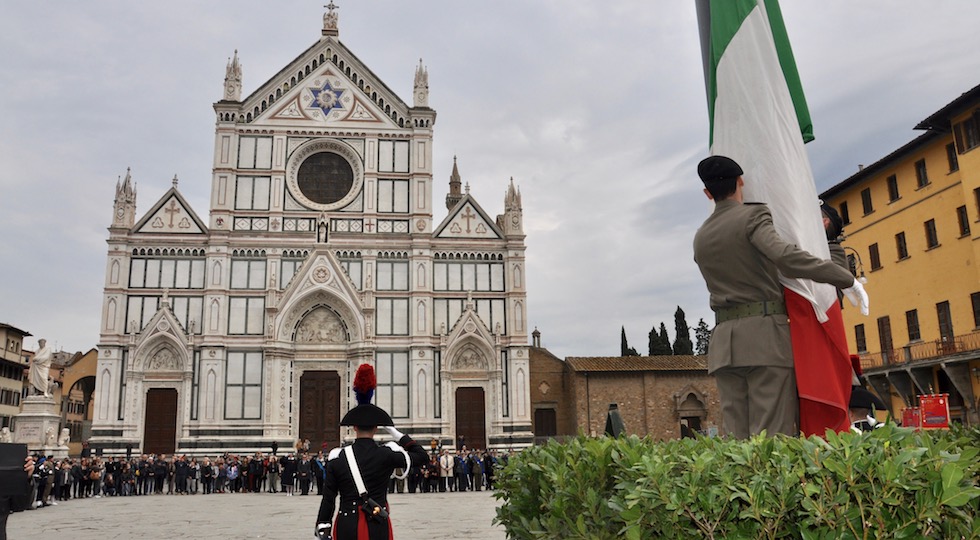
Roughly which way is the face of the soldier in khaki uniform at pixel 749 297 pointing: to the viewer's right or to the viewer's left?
to the viewer's right

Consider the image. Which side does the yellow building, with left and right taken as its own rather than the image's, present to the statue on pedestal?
front

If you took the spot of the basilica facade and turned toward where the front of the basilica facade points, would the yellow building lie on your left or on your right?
on your left

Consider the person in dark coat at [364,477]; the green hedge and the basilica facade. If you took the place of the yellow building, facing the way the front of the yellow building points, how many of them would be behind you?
0

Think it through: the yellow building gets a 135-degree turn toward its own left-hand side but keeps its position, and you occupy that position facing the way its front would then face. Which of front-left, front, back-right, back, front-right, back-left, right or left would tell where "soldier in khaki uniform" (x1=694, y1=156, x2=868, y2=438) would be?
right

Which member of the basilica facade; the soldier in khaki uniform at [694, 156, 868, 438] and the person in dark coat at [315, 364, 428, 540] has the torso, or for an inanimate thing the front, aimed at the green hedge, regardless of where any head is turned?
the basilica facade

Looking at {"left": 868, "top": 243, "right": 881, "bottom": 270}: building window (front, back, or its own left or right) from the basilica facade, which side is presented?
front

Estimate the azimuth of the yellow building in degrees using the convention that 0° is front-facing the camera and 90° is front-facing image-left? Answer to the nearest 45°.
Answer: approximately 45°

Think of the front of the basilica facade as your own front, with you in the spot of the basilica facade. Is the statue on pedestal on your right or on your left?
on your right

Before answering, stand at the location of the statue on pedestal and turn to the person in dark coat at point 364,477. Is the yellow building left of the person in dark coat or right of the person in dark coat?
left

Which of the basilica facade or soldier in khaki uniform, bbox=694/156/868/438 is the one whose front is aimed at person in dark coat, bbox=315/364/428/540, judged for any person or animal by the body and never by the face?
the basilica facade

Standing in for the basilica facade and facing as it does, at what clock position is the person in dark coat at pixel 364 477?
The person in dark coat is roughly at 12 o'clock from the basilica facade.

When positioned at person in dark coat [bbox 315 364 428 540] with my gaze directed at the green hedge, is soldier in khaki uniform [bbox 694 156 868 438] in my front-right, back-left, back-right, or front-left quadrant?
front-left

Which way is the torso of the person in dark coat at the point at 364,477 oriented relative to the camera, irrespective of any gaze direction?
away from the camera

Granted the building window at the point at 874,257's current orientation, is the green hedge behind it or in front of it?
in front

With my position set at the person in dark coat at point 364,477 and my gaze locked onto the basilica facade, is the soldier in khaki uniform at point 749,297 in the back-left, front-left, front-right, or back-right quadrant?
back-right

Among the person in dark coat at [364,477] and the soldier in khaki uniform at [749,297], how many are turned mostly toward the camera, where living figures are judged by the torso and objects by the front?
0

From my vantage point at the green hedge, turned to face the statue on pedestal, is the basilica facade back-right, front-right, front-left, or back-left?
front-right

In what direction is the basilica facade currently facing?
toward the camera

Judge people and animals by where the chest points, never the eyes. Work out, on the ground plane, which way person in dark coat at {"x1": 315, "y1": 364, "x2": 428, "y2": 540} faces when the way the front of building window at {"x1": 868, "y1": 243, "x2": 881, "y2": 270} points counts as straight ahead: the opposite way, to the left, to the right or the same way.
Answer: to the right
